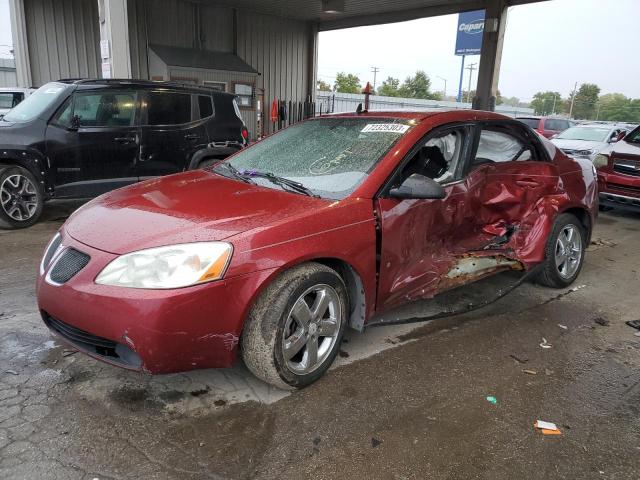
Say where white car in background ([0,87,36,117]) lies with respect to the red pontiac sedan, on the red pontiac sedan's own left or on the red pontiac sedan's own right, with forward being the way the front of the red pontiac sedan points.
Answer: on the red pontiac sedan's own right

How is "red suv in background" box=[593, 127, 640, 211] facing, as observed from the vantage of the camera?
facing the viewer and to the left of the viewer

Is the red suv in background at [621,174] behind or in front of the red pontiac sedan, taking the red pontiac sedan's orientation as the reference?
behind

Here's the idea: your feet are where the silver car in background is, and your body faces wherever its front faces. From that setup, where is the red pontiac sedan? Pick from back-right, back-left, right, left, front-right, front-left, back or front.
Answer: front-left

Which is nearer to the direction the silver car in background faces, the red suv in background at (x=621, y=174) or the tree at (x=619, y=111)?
the red suv in background

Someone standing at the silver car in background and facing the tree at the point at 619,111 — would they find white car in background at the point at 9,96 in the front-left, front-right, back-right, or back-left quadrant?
back-left

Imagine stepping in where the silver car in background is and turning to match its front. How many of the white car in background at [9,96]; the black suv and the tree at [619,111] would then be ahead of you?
2

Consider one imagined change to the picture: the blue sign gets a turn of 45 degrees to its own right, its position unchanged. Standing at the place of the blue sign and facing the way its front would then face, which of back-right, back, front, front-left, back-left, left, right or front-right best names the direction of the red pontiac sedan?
front-left

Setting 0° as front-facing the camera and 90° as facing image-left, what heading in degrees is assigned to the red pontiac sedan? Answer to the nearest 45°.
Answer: approximately 45°

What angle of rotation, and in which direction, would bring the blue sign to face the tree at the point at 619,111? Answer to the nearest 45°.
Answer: approximately 90° to its left

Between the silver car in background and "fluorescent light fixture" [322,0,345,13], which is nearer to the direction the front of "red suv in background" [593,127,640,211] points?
the fluorescent light fixture
